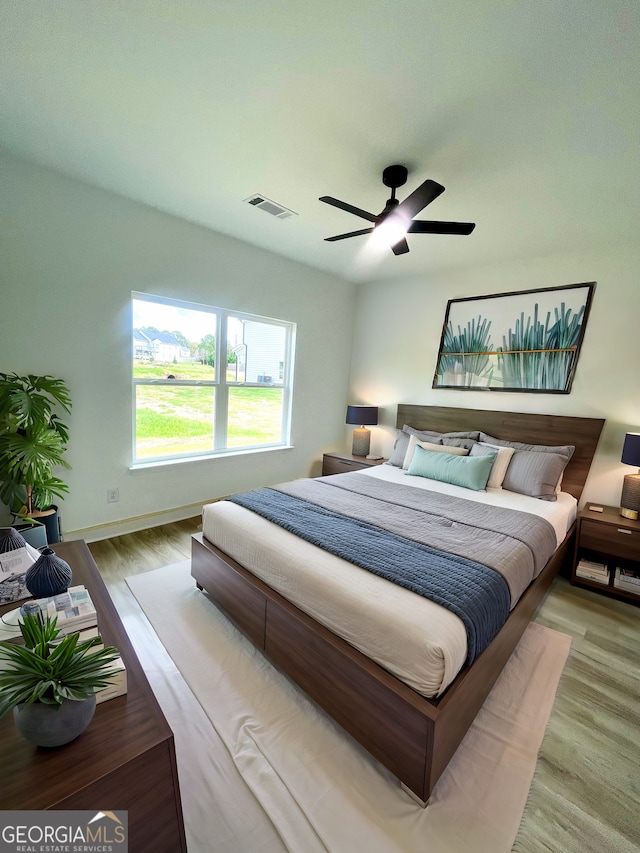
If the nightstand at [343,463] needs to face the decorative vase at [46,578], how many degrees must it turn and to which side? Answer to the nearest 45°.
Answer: approximately 45° to its left

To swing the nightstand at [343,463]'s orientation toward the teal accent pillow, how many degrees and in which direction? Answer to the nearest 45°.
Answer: approximately 90° to its left

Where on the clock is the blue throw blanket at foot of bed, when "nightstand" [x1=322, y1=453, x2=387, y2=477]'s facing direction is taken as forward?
The blue throw blanket at foot of bed is roughly at 10 o'clock from the nightstand.

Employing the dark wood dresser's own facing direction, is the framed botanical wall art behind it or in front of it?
in front

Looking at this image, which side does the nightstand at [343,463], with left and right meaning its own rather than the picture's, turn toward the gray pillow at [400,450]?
left

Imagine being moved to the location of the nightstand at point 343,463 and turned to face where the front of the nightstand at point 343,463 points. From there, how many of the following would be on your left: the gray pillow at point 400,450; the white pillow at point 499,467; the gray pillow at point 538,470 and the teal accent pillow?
4

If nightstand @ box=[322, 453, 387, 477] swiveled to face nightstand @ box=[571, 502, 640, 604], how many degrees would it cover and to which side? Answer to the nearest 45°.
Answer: approximately 90° to its left

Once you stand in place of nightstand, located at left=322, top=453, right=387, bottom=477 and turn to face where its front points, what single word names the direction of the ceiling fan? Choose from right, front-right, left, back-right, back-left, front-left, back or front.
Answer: front-left

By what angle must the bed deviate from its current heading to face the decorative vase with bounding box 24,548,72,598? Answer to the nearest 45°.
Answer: approximately 45° to its right

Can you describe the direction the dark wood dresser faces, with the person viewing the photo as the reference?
facing away from the viewer and to the right of the viewer

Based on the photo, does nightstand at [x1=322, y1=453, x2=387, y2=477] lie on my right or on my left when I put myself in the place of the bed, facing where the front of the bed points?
on my right

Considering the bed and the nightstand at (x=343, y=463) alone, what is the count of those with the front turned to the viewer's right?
0
